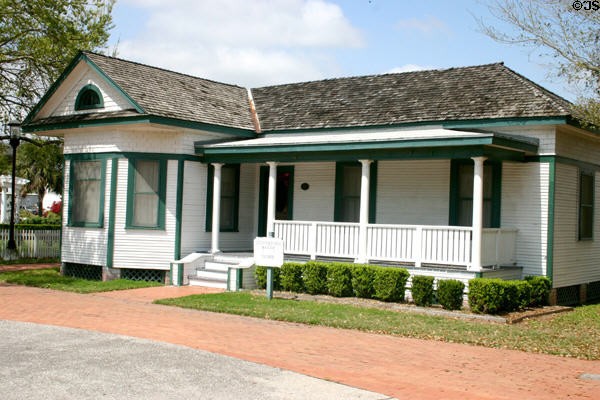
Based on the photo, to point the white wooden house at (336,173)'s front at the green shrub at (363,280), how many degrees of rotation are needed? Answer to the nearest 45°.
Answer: approximately 45° to its left

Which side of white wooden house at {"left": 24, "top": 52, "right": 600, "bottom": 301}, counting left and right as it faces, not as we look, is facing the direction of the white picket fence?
right
